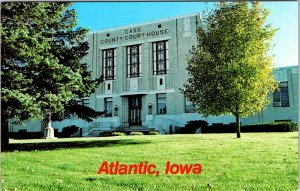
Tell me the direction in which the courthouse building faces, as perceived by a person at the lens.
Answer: facing the viewer and to the left of the viewer

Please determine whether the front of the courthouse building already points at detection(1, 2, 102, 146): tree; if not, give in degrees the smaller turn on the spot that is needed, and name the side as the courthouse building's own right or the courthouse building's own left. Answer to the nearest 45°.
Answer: approximately 45° to the courthouse building's own right

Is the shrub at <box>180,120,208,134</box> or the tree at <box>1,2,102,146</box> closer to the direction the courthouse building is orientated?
the tree

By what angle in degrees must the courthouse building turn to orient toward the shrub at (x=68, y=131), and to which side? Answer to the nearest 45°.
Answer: approximately 90° to its right
